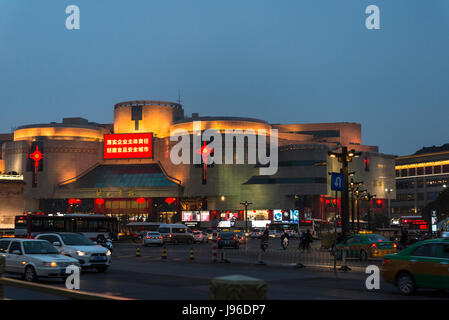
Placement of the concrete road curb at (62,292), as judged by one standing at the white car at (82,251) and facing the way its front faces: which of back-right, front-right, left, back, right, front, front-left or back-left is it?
front-right

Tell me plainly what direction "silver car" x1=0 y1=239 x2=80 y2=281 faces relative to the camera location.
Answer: facing the viewer and to the right of the viewer

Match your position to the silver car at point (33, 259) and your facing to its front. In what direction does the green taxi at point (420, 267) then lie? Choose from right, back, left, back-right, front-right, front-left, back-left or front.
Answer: front

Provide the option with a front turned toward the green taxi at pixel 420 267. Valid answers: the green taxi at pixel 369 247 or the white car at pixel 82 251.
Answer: the white car

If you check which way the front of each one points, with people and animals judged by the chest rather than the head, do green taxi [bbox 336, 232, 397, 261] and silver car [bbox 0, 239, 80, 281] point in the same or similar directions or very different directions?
very different directions

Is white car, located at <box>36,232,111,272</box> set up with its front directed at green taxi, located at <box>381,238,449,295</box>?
yes

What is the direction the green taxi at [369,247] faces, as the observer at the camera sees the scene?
facing away from the viewer and to the left of the viewer

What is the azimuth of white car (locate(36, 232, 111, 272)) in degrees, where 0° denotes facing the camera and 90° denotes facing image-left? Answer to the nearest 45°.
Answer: approximately 315°
